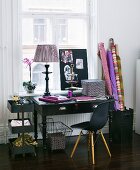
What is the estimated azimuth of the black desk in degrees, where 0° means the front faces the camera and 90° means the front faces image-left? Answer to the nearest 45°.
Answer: approximately 0°

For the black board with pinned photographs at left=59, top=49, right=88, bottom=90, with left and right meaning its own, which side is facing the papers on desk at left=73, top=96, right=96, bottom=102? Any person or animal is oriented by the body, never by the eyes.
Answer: front

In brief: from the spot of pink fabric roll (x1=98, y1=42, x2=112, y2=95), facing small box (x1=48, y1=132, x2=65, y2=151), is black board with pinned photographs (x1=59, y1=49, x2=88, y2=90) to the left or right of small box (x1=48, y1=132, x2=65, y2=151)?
right

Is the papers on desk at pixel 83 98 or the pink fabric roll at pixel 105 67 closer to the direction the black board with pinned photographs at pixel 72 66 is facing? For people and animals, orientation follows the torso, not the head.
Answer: the papers on desk

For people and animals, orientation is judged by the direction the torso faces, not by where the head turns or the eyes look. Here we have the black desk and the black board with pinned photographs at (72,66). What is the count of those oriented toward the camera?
2

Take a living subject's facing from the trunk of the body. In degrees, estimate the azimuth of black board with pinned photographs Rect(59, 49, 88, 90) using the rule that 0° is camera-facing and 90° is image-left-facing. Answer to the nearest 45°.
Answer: approximately 0°

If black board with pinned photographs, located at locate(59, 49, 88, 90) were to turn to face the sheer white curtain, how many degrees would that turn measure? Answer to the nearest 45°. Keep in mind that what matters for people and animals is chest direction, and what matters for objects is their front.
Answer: approximately 90° to its right

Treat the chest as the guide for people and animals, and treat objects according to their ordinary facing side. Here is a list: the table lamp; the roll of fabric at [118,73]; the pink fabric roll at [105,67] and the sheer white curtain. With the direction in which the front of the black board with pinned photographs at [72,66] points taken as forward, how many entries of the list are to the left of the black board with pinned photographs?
2

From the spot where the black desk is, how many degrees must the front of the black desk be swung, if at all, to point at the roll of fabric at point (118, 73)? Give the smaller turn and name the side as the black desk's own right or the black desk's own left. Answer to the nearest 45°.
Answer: approximately 135° to the black desk's own left

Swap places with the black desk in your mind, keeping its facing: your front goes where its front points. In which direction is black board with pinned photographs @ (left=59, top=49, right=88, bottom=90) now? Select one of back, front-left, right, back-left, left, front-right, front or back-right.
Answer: back

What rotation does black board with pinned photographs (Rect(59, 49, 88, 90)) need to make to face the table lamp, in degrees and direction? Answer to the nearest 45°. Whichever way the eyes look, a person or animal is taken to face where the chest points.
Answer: approximately 45° to its right
